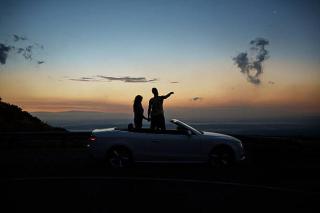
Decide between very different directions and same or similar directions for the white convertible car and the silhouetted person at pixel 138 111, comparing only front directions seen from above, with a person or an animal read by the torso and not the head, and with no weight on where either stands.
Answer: same or similar directions

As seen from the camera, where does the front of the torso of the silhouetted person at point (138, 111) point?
to the viewer's right

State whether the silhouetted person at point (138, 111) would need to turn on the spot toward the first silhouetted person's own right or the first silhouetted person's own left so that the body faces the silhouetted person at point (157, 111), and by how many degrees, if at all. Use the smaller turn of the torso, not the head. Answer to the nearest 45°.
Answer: approximately 45° to the first silhouetted person's own right

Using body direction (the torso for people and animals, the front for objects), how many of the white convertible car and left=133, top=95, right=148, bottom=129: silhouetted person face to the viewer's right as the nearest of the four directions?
2

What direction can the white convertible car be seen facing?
to the viewer's right
